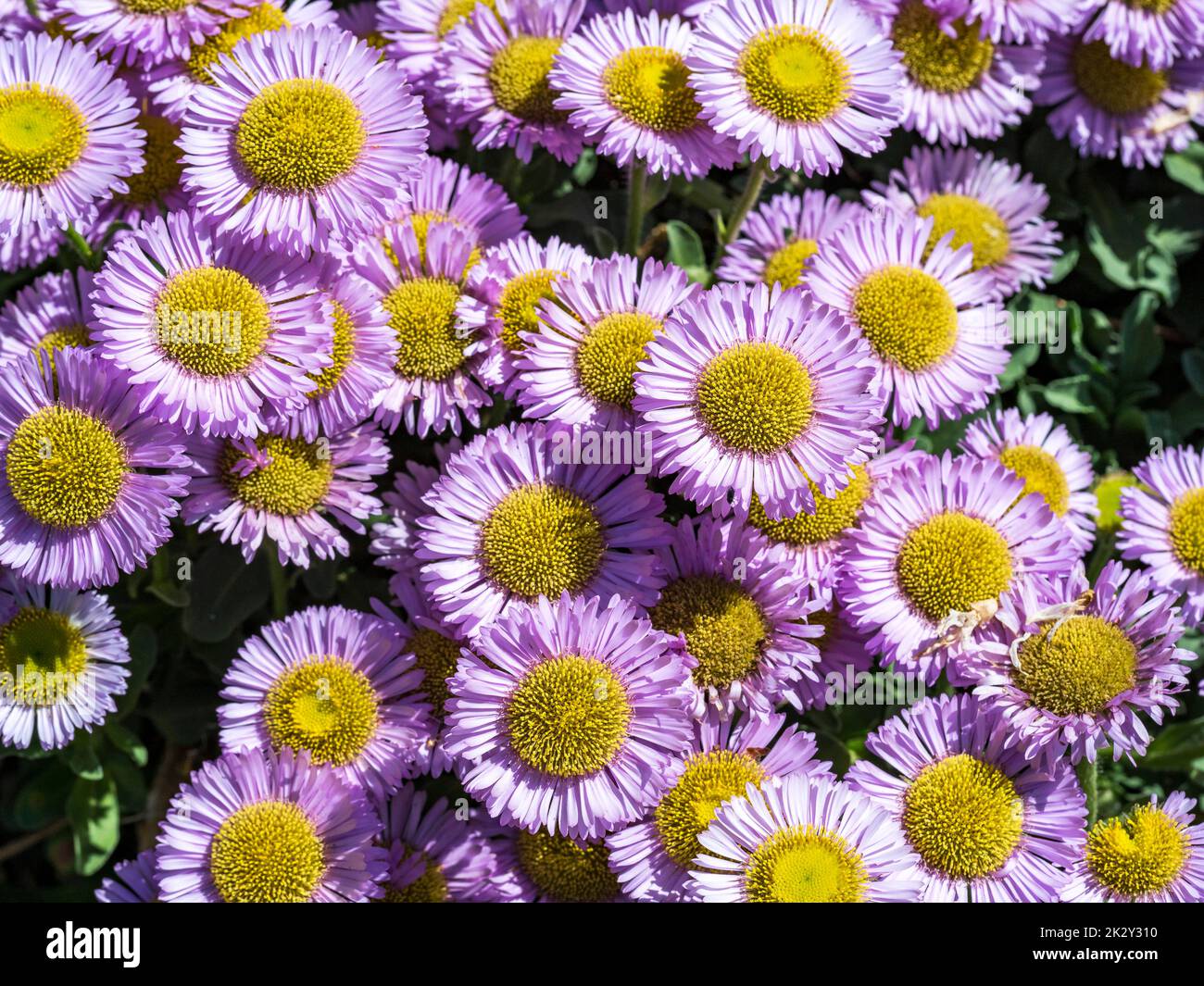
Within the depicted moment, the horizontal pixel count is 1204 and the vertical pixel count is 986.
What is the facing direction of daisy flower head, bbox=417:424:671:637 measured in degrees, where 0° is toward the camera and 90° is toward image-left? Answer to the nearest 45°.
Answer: approximately 0°

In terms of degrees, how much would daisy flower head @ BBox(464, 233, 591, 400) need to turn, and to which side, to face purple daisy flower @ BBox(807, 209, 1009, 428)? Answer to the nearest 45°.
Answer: approximately 90° to its left

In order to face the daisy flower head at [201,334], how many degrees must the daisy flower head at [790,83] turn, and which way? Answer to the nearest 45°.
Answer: approximately 90° to its right

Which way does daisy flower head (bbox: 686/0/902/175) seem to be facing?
toward the camera

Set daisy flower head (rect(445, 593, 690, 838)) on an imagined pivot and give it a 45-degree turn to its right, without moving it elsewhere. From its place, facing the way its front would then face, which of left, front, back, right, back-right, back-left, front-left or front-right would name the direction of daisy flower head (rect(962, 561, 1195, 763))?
back-left

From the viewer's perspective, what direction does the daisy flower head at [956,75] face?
toward the camera

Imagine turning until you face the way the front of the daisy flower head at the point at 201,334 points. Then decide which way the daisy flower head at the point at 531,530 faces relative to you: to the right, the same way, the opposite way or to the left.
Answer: the same way

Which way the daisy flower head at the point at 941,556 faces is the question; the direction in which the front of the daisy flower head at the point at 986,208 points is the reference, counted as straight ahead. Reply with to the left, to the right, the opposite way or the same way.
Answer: the same way

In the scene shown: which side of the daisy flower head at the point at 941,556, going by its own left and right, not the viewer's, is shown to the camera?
front

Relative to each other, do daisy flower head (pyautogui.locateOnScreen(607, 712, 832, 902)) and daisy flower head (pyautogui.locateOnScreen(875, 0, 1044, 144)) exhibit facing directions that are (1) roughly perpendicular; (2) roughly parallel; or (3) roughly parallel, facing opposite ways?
roughly parallel

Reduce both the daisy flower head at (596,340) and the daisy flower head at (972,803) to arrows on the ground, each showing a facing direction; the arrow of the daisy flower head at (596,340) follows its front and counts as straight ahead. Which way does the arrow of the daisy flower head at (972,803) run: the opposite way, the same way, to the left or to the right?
the same way
